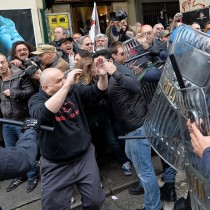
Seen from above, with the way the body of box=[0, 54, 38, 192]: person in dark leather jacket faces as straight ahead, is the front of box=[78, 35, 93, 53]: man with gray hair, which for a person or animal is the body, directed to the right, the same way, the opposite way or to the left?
to the left

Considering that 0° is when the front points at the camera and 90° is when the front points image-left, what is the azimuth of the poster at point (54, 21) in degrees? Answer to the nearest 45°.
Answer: approximately 0°

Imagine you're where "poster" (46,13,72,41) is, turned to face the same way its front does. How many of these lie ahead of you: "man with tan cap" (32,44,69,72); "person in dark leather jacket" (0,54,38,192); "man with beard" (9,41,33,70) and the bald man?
4

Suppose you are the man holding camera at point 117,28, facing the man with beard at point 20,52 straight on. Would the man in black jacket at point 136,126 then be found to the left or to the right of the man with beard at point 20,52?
left
